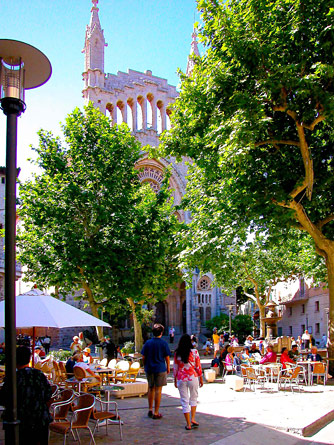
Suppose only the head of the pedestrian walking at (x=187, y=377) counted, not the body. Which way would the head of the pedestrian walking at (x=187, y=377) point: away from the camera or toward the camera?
away from the camera

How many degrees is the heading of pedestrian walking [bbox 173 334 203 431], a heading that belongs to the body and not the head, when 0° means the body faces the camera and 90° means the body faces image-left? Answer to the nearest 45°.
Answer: approximately 180°

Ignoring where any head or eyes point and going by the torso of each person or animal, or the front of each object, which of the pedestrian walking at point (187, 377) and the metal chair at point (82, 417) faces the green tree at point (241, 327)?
the pedestrian walking

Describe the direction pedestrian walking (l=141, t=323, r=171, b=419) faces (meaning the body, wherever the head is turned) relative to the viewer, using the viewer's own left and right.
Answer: facing away from the viewer

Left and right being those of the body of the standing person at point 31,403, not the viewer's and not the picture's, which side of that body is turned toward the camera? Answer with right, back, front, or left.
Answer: back

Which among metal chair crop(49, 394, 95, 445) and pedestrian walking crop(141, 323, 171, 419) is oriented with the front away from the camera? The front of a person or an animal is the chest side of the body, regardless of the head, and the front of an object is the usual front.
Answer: the pedestrian walking

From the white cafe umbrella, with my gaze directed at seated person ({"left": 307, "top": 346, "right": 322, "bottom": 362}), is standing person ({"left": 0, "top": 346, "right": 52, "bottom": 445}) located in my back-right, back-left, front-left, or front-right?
back-right

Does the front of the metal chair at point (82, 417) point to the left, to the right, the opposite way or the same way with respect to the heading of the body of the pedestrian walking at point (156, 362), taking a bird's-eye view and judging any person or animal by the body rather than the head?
to the left

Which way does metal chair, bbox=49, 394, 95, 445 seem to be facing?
to the viewer's left

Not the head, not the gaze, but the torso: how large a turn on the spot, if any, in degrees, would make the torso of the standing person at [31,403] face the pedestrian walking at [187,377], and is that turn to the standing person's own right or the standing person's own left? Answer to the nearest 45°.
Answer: approximately 45° to the standing person's own right

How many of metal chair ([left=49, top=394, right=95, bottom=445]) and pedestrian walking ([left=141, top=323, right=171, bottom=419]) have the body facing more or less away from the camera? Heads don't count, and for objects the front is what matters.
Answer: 1
